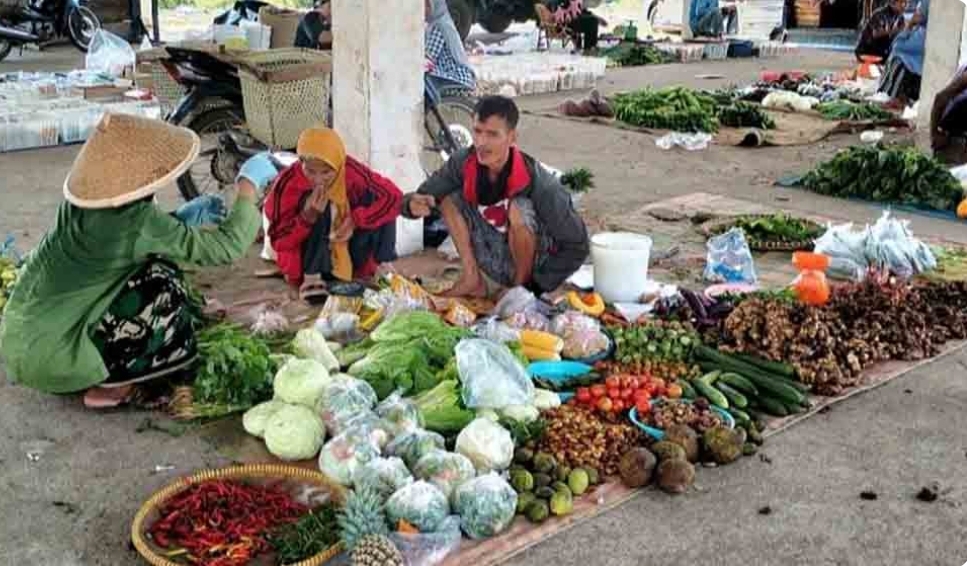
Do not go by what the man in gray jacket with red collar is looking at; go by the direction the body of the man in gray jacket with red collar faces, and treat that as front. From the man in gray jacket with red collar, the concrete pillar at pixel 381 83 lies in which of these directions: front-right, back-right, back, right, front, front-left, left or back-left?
right

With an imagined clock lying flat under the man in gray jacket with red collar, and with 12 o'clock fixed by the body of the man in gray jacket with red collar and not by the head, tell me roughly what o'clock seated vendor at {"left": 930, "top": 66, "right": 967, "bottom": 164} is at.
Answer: The seated vendor is roughly at 6 o'clock from the man in gray jacket with red collar.

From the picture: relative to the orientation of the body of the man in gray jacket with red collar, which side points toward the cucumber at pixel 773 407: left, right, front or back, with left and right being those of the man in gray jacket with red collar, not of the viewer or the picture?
left

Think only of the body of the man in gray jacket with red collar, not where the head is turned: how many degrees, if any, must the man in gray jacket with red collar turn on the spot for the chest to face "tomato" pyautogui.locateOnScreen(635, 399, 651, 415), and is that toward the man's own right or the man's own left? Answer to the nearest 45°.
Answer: approximately 45° to the man's own left

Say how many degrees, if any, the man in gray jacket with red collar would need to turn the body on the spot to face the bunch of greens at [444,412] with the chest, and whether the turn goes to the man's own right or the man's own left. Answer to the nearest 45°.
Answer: approximately 45° to the man's own left

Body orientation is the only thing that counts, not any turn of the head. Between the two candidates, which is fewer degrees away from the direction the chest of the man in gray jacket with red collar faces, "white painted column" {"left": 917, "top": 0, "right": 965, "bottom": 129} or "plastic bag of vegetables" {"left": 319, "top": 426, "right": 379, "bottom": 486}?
the plastic bag of vegetables

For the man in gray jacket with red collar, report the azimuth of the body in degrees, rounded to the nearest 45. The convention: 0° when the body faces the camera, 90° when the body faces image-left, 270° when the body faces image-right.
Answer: approximately 45°

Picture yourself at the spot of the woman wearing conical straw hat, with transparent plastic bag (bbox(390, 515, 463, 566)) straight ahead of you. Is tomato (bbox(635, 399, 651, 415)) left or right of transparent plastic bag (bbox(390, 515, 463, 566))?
left

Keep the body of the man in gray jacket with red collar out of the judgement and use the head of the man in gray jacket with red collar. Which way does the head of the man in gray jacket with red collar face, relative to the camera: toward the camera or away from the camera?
toward the camera

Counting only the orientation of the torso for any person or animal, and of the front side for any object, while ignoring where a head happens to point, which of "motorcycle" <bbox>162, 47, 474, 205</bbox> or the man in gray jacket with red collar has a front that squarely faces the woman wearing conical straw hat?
the man in gray jacket with red collar

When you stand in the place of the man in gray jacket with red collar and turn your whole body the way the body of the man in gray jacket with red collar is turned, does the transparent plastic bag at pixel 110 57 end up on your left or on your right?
on your right

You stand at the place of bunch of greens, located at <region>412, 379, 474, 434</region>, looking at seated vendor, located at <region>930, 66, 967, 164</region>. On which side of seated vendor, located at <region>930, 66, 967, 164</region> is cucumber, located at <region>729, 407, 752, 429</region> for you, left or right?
right

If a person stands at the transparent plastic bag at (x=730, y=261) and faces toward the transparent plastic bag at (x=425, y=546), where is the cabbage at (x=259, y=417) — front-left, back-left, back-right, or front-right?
front-right

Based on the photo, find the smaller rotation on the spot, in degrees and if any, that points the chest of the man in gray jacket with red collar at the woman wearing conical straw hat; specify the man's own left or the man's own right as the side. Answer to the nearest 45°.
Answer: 0° — they already face them
